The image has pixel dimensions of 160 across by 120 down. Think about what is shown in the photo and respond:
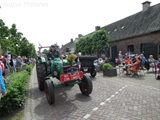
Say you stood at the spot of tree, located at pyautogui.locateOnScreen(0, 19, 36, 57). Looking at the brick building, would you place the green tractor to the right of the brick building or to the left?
right

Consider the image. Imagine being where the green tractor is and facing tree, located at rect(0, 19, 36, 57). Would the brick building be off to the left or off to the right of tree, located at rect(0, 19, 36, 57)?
right

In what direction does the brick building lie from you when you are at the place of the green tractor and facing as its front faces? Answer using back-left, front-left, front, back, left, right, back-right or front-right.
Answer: left

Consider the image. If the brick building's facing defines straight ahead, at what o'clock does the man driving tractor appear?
The man driving tractor is roughly at 11 o'clock from the brick building.

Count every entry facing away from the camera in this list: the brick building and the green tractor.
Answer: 0

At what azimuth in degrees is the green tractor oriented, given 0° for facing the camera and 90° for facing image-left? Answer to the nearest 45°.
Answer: approximately 315°

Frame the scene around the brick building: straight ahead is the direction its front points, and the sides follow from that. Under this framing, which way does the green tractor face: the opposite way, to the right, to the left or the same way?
to the left

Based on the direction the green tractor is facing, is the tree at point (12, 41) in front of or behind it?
behind
